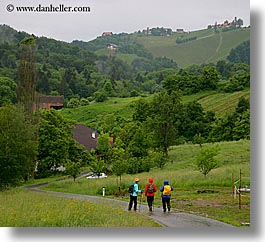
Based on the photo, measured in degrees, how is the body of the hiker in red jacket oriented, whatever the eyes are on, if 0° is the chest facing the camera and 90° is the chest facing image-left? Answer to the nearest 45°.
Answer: approximately 180°

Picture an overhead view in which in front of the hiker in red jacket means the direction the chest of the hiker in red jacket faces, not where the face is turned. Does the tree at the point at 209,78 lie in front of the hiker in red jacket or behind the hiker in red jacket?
in front

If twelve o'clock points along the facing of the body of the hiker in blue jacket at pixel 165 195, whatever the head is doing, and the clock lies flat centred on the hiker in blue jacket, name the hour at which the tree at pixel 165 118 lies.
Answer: The tree is roughly at 12 o'clock from the hiker in blue jacket.

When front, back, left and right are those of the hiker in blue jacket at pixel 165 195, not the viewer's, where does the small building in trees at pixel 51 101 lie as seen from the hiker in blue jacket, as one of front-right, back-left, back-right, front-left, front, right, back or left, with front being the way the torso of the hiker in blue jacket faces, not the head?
front-left

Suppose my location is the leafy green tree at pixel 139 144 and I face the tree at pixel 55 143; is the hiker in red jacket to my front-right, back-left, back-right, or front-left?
back-left

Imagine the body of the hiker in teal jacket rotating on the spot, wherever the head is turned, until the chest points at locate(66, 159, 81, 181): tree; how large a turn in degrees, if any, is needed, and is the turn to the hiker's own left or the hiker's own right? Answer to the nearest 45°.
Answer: approximately 90° to the hiker's own left

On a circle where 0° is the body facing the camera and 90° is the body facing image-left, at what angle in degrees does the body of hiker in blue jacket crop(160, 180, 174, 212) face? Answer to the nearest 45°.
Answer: approximately 180°

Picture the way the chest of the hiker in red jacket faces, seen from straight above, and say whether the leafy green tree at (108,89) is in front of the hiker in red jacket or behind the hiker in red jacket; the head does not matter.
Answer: in front
